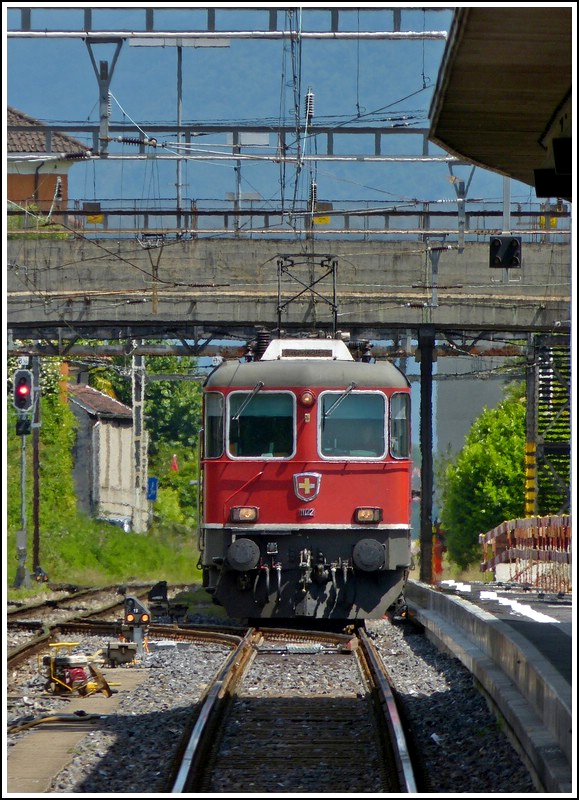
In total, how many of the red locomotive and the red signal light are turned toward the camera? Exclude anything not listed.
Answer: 2

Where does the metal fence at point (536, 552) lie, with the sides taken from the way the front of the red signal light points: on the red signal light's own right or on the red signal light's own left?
on the red signal light's own left

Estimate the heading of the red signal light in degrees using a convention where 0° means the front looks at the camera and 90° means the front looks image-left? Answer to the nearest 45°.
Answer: approximately 0°

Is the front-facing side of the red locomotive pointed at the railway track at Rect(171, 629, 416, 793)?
yes

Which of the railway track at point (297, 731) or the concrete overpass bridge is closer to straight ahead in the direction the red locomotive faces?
the railway track

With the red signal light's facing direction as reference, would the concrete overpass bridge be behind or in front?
behind

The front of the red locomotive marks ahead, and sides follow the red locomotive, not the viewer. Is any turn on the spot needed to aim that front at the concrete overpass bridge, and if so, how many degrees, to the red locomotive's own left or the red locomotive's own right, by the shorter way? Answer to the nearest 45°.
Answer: approximately 180°

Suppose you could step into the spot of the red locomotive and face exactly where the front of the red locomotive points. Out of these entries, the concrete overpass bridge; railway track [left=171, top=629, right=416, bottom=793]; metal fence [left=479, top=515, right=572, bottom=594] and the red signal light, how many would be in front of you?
1
